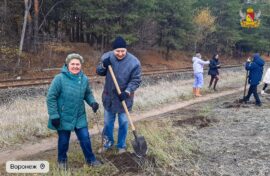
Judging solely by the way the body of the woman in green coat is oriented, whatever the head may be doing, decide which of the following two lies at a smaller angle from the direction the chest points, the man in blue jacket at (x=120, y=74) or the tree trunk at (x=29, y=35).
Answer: the man in blue jacket

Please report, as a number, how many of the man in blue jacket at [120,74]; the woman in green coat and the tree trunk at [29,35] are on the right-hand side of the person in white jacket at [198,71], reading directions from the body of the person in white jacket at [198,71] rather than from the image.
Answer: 2

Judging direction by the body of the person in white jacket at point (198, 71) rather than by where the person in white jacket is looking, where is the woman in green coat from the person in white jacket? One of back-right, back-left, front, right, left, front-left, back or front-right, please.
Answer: right

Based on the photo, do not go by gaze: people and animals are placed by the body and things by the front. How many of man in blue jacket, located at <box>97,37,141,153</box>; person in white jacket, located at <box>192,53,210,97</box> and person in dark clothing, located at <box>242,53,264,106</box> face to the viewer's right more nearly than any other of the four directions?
1

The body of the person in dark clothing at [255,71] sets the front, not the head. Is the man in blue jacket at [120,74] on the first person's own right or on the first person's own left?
on the first person's own left

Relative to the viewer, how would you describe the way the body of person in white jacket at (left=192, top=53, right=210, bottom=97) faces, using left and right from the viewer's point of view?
facing to the right of the viewer

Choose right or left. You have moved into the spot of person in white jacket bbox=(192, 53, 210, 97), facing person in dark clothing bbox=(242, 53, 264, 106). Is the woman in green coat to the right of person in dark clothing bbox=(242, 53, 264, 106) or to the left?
right

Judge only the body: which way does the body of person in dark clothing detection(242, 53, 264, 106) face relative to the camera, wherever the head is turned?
to the viewer's left

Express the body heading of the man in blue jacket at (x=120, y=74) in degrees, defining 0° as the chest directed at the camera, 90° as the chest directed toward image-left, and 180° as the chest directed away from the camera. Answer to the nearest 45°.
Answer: approximately 0°

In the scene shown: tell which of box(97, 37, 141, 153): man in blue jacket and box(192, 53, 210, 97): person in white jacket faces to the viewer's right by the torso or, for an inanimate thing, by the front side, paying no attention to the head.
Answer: the person in white jacket

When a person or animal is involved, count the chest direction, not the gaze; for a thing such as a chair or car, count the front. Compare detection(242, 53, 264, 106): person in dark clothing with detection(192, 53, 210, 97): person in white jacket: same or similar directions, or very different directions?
very different directions

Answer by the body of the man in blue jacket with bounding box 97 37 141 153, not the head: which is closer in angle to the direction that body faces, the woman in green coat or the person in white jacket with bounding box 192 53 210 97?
the woman in green coat

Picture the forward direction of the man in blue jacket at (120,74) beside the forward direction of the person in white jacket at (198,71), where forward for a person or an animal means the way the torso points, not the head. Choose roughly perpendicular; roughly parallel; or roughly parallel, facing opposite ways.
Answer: roughly perpendicular
